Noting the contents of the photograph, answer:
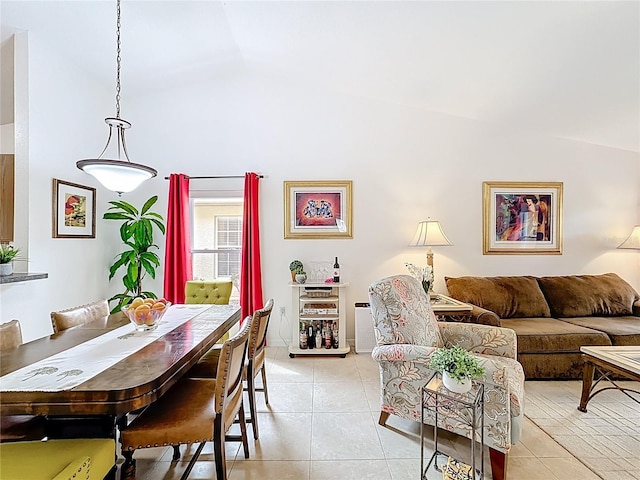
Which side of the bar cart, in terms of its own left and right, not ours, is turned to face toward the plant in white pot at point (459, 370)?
front

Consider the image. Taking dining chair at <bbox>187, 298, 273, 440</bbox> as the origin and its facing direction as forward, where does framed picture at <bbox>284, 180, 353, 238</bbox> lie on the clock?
The framed picture is roughly at 4 o'clock from the dining chair.

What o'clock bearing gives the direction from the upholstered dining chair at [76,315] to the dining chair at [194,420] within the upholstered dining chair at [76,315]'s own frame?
The dining chair is roughly at 1 o'clock from the upholstered dining chair.

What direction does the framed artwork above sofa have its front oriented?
toward the camera

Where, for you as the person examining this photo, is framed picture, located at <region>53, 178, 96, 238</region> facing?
facing the viewer and to the right of the viewer

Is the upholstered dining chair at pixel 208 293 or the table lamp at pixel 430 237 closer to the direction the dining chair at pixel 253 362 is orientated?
the upholstered dining chair

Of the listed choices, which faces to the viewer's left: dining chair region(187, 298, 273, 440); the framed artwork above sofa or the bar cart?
the dining chair

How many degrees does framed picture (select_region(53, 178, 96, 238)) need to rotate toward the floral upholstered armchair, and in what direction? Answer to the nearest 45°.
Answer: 0° — it already faces it

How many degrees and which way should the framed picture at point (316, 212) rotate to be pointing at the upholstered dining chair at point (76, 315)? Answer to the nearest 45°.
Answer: approximately 45° to its right

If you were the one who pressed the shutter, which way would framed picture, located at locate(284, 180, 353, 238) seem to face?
facing the viewer

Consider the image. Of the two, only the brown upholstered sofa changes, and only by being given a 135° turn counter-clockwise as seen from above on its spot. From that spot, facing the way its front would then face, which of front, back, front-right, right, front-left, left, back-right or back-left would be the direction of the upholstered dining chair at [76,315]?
back

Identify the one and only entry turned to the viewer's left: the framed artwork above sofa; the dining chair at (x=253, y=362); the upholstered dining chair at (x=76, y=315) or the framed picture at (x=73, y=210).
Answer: the dining chair

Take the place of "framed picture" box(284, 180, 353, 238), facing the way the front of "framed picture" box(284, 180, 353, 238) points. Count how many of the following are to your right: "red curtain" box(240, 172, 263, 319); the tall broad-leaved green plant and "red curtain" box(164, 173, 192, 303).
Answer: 3

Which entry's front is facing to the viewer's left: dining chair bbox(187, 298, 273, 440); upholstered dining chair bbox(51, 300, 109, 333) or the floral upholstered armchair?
the dining chair

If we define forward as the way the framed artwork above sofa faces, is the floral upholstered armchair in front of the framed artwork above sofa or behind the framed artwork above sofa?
in front

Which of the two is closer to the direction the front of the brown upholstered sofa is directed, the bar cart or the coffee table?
the coffee table

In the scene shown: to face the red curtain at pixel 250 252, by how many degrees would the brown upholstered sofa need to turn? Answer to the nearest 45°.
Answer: approximately 45° to its right

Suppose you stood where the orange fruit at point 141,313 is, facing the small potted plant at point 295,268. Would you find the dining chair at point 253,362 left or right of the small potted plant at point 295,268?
right

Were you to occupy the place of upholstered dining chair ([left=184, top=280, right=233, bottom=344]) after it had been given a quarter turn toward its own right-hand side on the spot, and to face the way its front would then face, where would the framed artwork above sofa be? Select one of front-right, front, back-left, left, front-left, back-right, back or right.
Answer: back

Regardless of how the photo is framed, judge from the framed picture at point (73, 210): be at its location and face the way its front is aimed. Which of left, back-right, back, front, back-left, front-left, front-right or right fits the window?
front-left

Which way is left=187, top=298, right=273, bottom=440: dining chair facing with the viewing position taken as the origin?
facing to the left of the viewer
